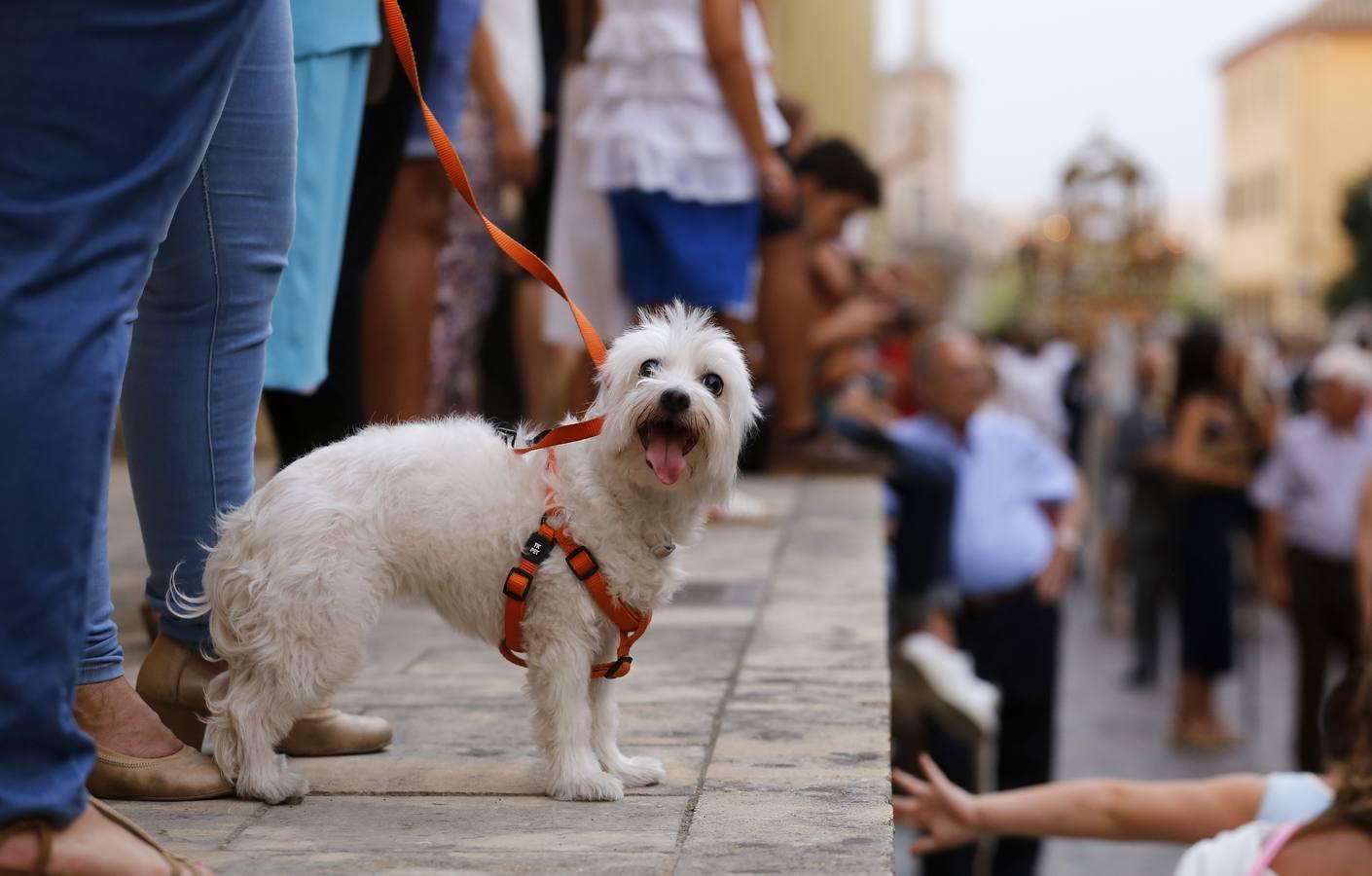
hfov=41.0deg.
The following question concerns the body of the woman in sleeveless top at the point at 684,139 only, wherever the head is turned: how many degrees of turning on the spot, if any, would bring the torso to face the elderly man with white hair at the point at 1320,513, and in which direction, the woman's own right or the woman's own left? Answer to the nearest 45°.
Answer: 0° — they already face them

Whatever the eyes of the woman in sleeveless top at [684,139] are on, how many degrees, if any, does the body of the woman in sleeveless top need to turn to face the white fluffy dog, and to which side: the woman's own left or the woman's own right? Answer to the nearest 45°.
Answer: approximately 135° to the woman's own right

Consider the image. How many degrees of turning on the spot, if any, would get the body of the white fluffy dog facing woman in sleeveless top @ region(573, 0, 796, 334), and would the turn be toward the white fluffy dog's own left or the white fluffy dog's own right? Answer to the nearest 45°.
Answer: approximately 90° to the white fluffy dog's own left

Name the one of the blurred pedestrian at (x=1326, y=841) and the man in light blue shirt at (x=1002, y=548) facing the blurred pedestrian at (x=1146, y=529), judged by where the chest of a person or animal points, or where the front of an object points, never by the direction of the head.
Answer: the blurred pedestrian at (x=1326, y=841)

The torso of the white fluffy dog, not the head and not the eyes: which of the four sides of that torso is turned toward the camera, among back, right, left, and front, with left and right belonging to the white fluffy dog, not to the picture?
right

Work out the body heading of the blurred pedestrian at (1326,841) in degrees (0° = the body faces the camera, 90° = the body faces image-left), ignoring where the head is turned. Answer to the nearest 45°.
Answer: approximately 180°

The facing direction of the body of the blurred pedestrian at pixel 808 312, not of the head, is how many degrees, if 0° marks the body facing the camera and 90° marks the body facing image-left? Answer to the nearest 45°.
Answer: approximately 270°

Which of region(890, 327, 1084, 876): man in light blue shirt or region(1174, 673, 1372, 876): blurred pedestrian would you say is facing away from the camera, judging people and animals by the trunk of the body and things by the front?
the blurred pedestrian

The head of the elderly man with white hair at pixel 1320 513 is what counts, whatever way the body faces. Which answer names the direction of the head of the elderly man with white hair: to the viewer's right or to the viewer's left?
to the viewer's left
